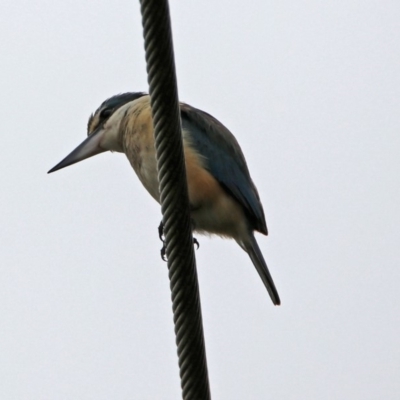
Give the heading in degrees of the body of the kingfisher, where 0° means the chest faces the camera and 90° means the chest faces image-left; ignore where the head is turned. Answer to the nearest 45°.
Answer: approximately 90°
